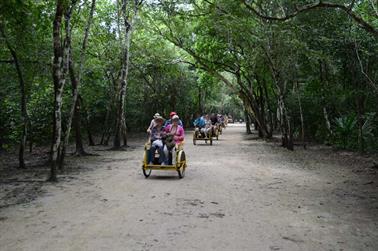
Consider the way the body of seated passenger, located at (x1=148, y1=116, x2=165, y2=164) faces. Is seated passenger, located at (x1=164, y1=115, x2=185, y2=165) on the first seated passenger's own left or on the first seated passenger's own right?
on the first seated passenger's own left

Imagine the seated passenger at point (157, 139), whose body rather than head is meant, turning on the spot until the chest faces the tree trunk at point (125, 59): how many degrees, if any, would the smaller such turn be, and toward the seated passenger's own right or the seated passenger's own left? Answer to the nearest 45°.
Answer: approximately 180°

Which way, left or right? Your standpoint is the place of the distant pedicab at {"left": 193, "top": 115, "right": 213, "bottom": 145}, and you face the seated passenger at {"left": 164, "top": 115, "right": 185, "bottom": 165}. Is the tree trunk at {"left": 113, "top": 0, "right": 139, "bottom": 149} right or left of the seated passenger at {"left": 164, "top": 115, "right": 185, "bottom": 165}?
right

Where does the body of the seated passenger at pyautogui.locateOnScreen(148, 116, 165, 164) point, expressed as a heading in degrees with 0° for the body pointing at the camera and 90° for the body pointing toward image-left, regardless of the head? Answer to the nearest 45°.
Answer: approximately 0°

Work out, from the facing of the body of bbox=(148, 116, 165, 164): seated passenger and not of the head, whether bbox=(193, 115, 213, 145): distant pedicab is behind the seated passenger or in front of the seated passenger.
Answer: behind
